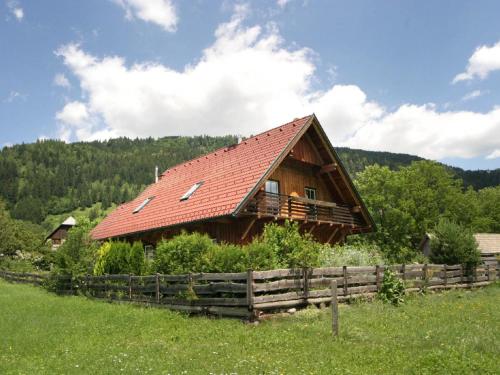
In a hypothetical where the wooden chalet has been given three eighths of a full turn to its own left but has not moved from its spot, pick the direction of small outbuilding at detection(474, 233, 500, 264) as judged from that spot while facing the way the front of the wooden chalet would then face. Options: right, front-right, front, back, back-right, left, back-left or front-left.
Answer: front-right

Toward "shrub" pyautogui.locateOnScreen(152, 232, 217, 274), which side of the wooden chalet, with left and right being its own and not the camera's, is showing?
right

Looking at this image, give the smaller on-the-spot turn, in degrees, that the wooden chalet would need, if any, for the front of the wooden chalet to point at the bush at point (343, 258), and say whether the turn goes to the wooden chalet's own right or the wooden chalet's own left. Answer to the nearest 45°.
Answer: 0° — it already faces it

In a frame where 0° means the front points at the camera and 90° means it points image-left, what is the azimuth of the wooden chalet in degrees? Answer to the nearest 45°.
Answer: approximately 315°

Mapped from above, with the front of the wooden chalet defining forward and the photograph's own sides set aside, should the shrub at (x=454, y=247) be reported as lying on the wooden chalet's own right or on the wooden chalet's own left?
on the wooden chalet's own left

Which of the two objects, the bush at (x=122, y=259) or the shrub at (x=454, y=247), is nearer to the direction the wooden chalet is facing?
the shrub

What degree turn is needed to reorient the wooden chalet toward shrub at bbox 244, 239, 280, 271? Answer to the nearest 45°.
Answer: approximately 45° to its right

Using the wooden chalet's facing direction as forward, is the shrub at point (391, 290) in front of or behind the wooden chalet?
in front

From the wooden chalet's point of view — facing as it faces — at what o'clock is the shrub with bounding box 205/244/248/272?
The shrub is roughly at 2 o'clock from the wooden chalet.
